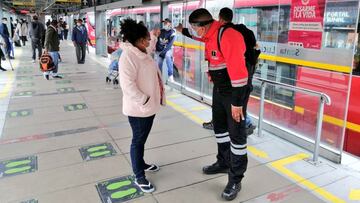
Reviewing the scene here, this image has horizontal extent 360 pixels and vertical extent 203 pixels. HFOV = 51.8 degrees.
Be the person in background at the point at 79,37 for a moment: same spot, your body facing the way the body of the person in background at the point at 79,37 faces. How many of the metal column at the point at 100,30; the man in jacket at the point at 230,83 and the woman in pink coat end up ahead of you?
2

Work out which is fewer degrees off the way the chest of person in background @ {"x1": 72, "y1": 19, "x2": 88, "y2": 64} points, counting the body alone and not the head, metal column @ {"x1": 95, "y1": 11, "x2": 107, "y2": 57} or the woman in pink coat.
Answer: the woman in pink coat

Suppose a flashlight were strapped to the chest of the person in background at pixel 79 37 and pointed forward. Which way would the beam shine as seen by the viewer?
toward the camera

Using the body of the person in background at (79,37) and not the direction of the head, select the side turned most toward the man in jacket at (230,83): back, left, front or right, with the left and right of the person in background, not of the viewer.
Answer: front

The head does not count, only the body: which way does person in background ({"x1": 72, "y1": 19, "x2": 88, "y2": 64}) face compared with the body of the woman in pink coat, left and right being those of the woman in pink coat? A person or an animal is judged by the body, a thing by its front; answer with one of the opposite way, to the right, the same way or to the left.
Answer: to the right

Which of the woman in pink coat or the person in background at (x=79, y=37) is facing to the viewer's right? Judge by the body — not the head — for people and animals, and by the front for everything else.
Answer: the woman in pink coat

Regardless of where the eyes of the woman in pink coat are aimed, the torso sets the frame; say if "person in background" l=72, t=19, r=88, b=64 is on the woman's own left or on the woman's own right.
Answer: on the woman's own left

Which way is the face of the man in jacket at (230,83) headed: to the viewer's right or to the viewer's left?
to the viewer's left

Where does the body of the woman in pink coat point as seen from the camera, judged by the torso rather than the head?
to the viewer's right

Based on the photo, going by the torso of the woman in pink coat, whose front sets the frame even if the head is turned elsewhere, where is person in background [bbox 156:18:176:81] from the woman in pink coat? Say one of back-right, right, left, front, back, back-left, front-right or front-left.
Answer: left
